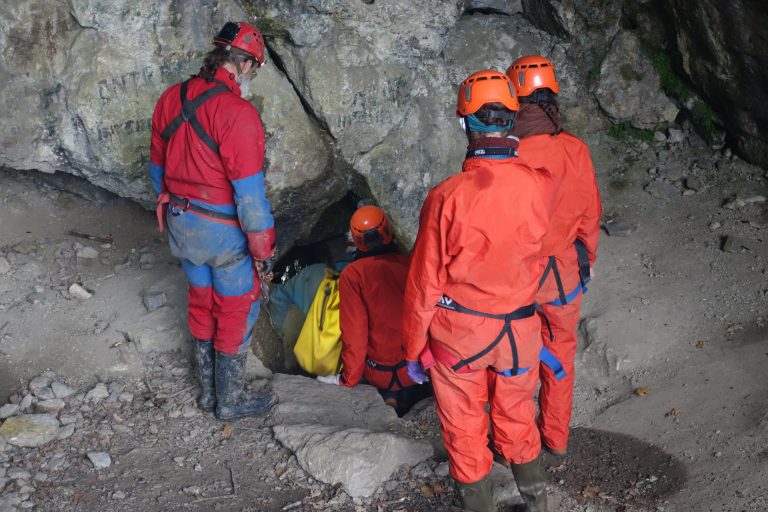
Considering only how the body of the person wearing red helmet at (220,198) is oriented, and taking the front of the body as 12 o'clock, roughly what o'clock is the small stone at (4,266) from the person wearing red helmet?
The small stone is roughly at 9 o'clock from the person wearing red helmet.

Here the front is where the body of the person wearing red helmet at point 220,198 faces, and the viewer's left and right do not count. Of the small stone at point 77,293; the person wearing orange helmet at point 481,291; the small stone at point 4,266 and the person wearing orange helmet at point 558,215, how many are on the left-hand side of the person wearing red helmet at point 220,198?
2

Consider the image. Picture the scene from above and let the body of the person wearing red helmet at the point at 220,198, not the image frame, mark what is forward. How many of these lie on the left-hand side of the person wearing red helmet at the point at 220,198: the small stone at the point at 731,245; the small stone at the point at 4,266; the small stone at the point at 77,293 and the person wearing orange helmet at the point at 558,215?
2

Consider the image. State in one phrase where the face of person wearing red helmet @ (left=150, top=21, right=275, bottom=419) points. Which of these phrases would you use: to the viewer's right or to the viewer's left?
to the viewer's right

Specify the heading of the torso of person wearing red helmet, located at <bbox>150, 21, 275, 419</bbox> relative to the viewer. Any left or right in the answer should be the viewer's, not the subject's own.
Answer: facing away from the viewer and to the right of the viewer

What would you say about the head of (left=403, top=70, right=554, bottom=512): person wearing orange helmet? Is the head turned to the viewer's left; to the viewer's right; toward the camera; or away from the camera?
away from the camera

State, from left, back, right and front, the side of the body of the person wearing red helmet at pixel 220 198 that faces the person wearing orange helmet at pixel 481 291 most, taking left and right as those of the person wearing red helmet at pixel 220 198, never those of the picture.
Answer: right
